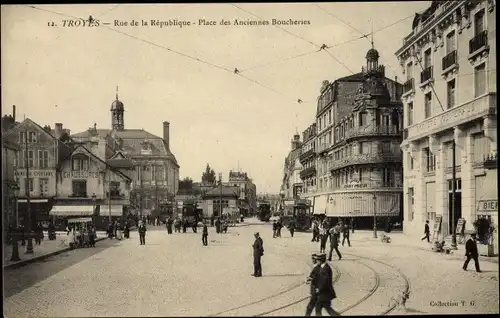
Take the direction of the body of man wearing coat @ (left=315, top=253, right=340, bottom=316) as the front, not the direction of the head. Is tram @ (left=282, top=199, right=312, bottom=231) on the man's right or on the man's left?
on the man's right

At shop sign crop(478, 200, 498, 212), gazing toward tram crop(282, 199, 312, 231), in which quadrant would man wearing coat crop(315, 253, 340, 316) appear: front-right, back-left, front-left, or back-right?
back-left
